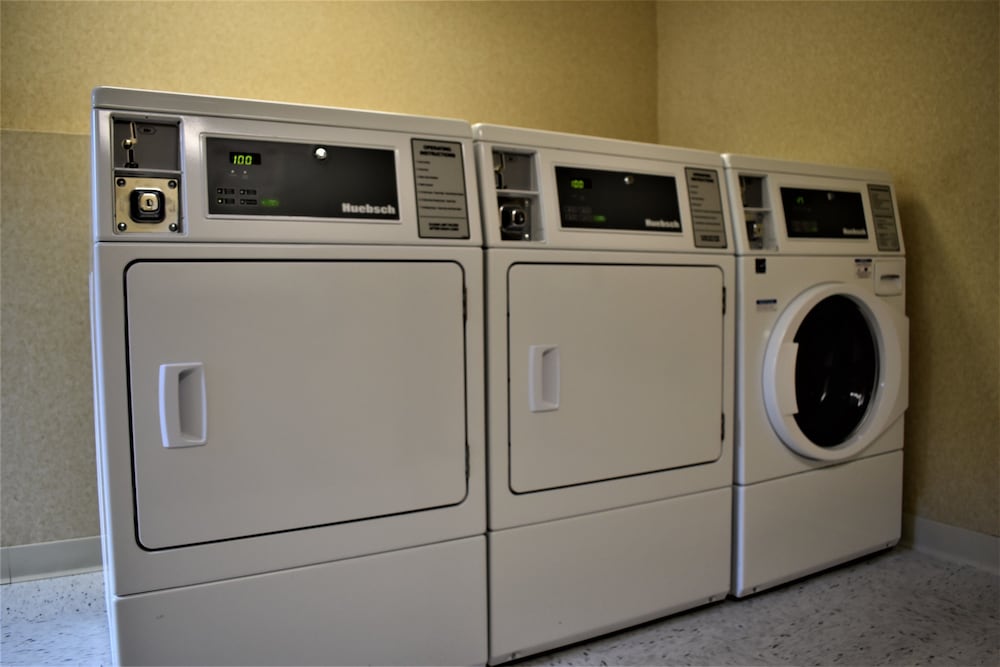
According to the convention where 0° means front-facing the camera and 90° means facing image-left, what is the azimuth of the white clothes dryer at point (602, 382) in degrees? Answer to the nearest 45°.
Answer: approximately 315°

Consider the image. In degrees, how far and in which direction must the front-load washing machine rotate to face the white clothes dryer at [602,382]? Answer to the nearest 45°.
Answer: approximately 90° to its right

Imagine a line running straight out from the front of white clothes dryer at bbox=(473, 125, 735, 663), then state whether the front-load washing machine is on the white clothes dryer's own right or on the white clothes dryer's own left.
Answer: on the white clothes dryer's own left

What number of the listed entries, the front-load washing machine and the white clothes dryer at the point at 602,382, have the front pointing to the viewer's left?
0

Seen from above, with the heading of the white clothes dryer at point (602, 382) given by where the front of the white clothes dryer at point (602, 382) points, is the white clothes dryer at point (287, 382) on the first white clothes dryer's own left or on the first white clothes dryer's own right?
on the first white clothes dryer's own right

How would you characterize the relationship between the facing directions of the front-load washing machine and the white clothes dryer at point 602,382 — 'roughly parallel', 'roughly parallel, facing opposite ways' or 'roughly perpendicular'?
roughly parallel

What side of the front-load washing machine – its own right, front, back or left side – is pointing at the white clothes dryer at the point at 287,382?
right

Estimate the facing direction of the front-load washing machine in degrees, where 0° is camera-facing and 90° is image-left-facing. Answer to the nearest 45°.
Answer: approximately 315°
